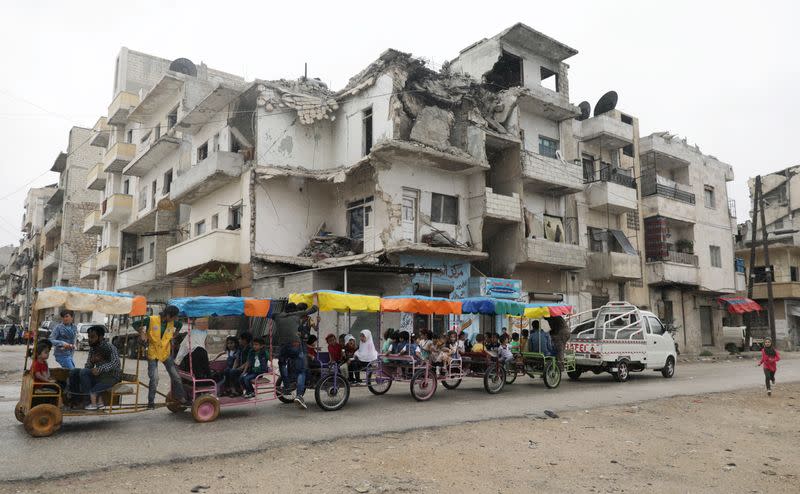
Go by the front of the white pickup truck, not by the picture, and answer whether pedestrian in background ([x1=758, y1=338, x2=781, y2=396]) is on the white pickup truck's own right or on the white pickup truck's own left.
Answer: on the white pickup truck's own right

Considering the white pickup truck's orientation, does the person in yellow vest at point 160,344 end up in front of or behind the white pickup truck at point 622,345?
behind

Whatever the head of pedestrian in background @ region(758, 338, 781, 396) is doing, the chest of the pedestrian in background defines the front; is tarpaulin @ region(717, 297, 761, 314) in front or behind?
behind

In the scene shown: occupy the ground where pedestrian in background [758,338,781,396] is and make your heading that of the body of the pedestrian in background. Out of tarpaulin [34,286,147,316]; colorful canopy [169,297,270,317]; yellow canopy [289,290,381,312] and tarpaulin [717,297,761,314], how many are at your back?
1

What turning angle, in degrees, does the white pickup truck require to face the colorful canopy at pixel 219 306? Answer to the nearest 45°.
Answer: approximately 180°

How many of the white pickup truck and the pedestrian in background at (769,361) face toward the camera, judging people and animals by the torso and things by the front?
1

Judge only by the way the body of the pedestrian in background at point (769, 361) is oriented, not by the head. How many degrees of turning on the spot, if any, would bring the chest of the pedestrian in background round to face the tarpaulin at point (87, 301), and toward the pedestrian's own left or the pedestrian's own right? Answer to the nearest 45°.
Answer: approximately 45° to the pedestrian's own right

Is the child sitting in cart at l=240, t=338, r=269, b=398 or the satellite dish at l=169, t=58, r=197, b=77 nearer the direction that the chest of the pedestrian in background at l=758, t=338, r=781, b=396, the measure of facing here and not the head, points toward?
the child sitting in cart

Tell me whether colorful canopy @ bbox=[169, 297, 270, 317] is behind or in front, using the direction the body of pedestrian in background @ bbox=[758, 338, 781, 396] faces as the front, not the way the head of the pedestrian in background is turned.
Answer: in front

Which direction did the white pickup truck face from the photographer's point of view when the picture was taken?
facing away from the viewer and to the right of the viewer

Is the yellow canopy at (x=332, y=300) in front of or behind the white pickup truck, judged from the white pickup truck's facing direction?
behind

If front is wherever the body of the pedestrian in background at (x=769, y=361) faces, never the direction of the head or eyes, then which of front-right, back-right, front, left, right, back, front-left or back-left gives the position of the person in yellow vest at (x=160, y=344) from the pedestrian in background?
front-right

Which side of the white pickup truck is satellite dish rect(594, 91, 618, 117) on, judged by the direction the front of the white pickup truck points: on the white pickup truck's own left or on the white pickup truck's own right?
on the white pickup truck's own left

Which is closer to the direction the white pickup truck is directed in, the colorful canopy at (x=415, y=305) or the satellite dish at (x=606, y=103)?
the satellite dish
